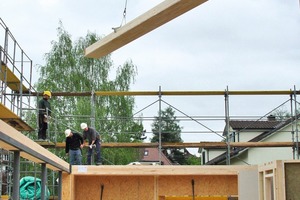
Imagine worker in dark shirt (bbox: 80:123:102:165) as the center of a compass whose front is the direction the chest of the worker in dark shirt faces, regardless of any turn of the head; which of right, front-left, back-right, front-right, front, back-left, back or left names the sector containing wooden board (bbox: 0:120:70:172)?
front-left

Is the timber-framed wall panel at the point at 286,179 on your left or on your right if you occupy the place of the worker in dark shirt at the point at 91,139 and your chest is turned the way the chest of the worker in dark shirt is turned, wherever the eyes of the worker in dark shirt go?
on your left

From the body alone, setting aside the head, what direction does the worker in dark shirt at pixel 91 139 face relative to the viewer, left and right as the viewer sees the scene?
facing the viewer and to the left of the viewer

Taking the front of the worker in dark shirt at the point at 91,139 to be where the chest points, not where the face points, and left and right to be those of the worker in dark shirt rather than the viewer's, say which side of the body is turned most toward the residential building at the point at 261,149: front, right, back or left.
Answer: back

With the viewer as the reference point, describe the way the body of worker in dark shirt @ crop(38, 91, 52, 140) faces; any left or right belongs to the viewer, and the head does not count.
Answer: facing the viewer and to the right of the viewer

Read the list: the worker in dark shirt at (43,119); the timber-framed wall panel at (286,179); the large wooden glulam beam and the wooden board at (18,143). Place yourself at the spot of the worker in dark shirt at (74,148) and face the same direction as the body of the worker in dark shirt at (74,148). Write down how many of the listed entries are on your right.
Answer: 1

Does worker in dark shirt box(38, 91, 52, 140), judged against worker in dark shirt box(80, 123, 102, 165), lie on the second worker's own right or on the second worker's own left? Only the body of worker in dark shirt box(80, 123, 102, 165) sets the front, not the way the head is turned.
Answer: on the second worker's own right

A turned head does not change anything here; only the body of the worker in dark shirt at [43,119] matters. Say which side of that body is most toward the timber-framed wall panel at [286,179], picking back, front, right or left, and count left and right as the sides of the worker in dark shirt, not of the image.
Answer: front

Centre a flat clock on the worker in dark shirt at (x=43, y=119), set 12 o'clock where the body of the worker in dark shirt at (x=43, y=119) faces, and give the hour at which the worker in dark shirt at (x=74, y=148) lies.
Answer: the worker in dark shirt at (x=74, y=148) is roughly at 12 o'clock from the worker in dark shirt at (x=43, y=119).

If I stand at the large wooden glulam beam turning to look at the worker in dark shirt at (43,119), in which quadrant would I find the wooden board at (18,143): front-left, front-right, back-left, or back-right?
front-left

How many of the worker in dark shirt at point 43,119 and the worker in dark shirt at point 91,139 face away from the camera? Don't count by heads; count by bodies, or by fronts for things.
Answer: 0
